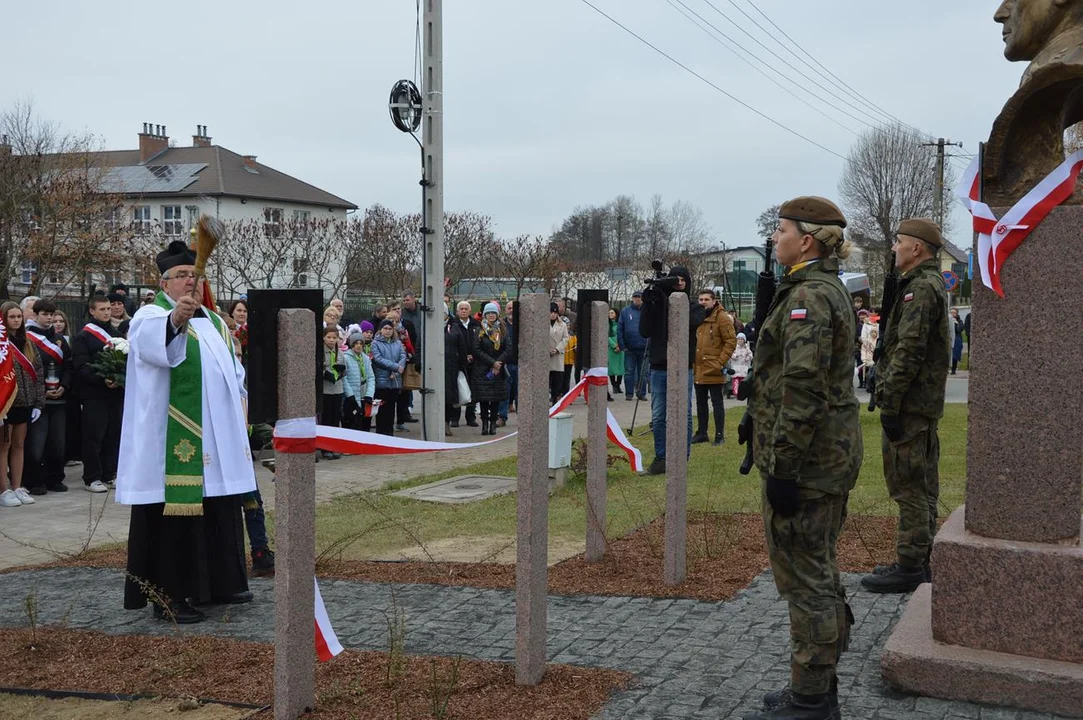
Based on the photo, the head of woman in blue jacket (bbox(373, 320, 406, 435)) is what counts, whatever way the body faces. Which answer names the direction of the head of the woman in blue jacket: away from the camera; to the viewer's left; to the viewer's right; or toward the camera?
toward the camera

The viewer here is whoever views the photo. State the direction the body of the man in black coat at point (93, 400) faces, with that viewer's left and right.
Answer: facing the viewer and to the right of the viewer

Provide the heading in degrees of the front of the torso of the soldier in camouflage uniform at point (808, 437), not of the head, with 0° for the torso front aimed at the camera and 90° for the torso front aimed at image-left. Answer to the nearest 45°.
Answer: approximately 90°

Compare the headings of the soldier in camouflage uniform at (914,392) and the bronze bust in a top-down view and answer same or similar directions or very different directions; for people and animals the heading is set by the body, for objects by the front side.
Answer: same or similar directions

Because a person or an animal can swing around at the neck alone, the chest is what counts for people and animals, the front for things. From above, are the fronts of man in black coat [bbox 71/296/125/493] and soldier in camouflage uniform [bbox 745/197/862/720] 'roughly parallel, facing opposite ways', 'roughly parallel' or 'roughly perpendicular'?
roughly parallel, facing opposite ways

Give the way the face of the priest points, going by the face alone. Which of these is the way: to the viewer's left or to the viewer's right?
to the viewer's right

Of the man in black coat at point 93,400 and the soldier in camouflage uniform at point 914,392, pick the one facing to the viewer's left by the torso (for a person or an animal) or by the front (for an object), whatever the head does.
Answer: the soldier in camouflage uniform

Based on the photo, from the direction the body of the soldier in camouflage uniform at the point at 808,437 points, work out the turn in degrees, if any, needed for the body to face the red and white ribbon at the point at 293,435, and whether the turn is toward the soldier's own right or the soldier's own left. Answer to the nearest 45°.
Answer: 0° — they already face it

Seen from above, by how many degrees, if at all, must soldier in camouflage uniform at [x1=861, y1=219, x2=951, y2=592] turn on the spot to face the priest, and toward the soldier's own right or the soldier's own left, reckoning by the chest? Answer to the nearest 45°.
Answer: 0° — they already face them

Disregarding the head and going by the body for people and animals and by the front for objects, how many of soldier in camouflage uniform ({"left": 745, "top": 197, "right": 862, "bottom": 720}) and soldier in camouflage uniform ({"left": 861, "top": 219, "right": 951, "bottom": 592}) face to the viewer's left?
2

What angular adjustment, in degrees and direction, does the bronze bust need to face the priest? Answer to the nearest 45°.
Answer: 0° — it already faces them

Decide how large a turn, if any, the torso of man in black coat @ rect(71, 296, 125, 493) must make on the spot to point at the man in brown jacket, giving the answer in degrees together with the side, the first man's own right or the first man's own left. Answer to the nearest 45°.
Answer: approximately 45° to the first man's own left
